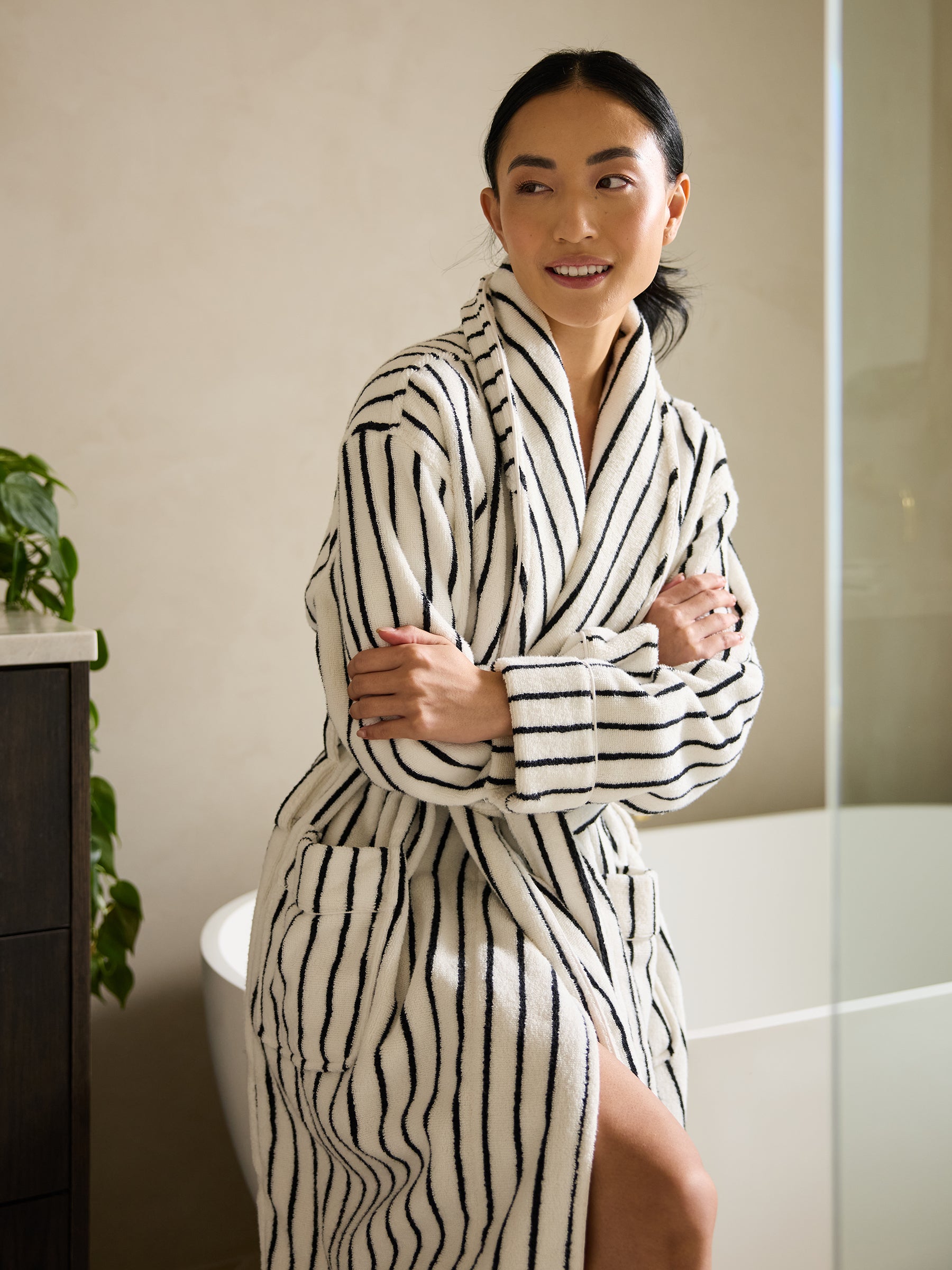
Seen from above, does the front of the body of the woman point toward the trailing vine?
no

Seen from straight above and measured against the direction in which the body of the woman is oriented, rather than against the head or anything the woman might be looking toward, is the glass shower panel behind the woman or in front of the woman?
in front

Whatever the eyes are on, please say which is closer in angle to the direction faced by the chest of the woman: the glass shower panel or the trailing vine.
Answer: the glass shower panel

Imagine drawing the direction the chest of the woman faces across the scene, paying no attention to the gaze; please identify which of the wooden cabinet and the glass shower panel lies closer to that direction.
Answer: the glass shower panel

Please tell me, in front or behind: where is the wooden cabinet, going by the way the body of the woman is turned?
behind

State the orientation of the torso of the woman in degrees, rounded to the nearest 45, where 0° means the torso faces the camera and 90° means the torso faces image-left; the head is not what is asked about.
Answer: approximately 315°
